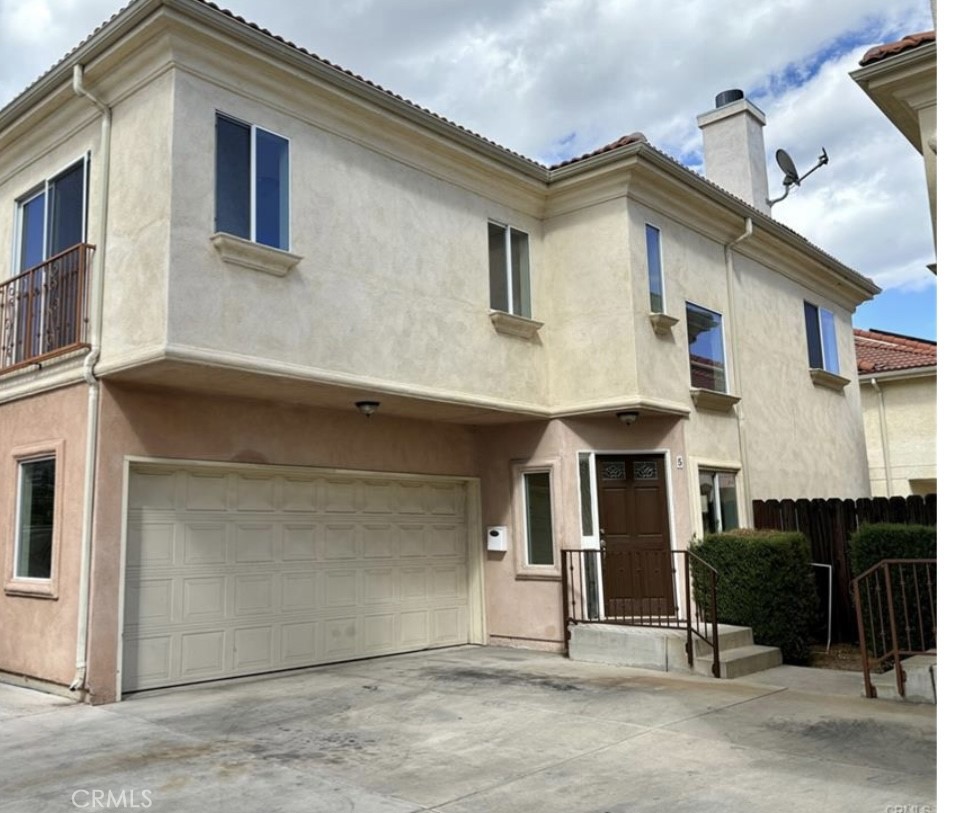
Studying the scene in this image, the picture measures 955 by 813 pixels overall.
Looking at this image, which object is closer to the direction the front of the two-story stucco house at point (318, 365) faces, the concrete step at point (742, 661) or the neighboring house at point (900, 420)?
the concrete step

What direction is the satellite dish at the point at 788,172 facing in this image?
to the viewer's right

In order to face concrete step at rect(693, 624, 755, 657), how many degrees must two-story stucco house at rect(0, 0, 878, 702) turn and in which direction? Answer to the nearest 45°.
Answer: approximately 45° to its left

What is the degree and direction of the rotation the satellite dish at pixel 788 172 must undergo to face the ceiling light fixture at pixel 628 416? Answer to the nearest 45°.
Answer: approximately 135° to its right

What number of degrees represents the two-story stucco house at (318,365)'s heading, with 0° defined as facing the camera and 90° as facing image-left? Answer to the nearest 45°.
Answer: approximately 315°
